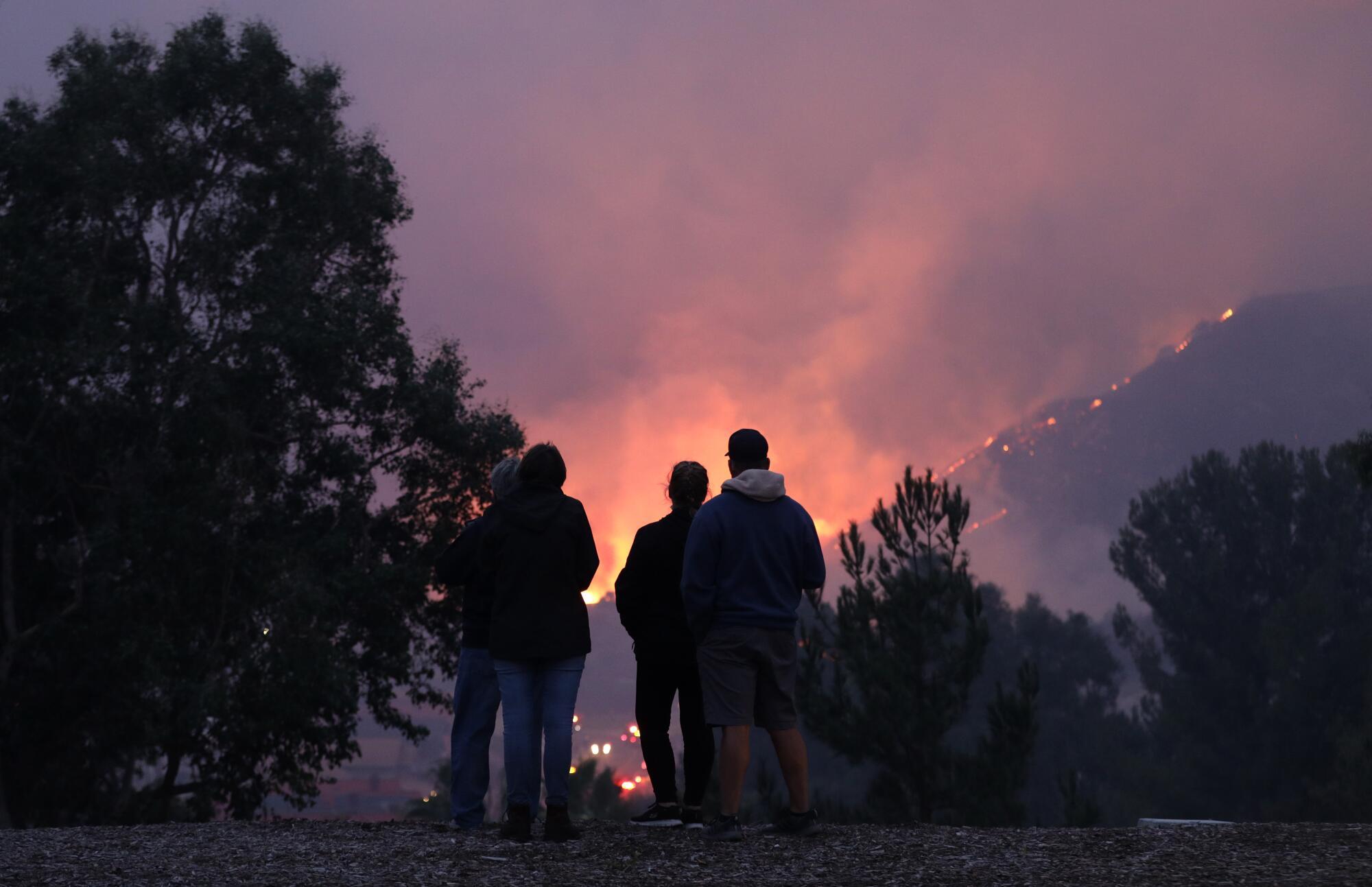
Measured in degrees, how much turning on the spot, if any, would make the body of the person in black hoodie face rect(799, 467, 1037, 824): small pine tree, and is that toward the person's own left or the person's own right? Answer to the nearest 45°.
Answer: approximately 45° to the person's own right

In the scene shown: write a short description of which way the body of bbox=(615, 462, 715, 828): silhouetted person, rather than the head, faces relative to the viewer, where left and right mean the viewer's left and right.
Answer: facing away from the viewer and to the left of the viewer

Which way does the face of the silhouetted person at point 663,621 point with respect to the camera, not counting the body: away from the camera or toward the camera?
away from the camera

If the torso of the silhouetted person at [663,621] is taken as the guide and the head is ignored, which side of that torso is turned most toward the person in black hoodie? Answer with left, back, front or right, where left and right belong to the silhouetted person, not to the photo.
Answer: left

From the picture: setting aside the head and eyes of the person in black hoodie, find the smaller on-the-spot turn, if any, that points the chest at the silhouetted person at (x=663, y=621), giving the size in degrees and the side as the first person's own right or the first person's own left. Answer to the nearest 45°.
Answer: approximately 45° to the first person's own right

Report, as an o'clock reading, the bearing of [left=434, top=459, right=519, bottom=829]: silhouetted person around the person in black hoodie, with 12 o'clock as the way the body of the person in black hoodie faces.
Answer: The silhouetted person is roughly at 11 o'clock from the person in black hoodie.

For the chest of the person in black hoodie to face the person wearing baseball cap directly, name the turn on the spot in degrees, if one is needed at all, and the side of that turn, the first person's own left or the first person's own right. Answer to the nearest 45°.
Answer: approximately 90° to the first person's own right

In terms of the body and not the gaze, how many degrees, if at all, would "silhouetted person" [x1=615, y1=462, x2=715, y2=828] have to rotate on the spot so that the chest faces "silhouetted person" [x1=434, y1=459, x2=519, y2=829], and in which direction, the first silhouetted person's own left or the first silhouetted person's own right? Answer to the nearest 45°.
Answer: approximately 45° to the first silhouetted person's own left

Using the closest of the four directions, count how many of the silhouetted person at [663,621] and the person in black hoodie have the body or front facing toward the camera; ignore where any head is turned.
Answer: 0

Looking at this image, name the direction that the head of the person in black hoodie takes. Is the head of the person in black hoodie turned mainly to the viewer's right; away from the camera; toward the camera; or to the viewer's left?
away from the camera

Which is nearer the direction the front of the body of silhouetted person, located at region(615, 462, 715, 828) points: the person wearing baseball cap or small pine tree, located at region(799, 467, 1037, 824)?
the small pine tree

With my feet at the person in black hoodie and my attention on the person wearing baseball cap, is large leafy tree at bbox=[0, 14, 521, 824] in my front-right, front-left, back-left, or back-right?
back-left

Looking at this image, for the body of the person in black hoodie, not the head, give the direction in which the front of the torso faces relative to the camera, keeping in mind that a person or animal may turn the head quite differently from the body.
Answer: away from the camera

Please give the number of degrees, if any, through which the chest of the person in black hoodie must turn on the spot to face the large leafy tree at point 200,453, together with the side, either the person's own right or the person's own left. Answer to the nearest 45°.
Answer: approximately 45° to the person's own left
